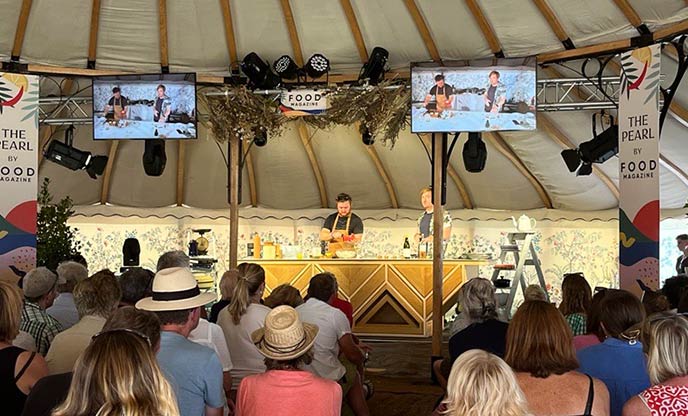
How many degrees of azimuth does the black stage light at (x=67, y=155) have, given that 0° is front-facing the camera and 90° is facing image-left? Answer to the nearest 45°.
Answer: approximately 270°

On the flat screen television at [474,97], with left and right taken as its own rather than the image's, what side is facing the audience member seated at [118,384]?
front

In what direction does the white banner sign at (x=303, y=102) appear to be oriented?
toward the camera

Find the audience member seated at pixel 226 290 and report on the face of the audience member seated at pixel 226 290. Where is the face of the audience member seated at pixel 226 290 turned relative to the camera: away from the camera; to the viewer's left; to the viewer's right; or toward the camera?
away from the camera

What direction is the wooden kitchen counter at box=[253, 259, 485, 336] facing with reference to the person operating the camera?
facing the viewer

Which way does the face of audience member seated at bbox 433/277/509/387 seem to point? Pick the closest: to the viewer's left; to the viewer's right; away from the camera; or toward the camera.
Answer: away from the camera

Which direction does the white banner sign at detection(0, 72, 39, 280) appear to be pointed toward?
toward the camera

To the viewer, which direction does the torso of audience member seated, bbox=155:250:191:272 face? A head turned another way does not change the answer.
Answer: away from the camera

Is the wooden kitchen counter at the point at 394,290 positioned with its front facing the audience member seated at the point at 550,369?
yes

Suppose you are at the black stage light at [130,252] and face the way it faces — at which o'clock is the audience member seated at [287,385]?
The audience member seated is roughly at 12 o'clock from the black stage light.

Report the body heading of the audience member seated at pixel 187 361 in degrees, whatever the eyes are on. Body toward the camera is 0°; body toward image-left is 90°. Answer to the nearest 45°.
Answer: approximately 225°

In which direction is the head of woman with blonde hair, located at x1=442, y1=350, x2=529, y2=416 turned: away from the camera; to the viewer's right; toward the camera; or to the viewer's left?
away from the camera

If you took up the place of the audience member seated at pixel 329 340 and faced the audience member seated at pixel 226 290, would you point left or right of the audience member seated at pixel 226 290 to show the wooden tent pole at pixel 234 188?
right

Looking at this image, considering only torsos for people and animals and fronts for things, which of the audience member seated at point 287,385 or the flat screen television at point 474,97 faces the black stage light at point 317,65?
the audience member seated

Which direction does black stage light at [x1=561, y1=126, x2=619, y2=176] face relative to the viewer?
to the viewer's left

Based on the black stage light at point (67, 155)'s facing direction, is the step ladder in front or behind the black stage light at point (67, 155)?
in front

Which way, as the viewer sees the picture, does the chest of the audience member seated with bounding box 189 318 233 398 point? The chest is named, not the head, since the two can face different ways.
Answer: away from the camera

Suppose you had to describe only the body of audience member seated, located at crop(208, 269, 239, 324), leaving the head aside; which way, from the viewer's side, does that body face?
away from the camera
